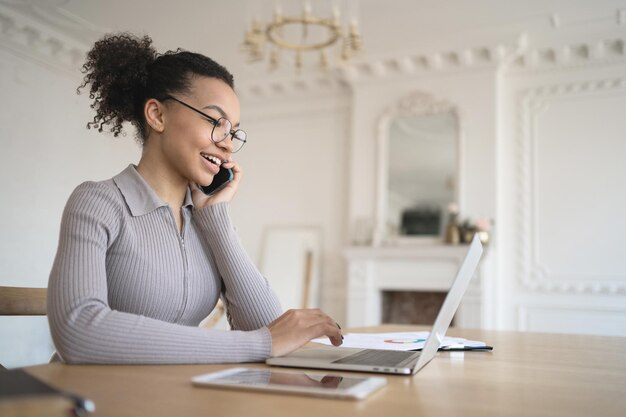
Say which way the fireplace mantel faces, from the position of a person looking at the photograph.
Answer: facing the viewer

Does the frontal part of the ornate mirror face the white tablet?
yes

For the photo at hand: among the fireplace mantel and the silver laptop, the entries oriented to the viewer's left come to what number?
1

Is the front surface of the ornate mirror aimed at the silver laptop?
yes

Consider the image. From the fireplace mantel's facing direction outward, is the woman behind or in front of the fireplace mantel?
in front

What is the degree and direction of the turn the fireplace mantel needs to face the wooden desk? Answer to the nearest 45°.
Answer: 0° — it already faces it

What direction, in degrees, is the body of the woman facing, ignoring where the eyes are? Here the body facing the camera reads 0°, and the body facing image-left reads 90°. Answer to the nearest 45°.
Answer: approximately 315°

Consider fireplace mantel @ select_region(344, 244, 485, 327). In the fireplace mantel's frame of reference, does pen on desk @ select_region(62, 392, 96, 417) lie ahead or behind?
ahead

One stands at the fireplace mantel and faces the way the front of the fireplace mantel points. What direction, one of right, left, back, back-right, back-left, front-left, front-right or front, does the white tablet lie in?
front

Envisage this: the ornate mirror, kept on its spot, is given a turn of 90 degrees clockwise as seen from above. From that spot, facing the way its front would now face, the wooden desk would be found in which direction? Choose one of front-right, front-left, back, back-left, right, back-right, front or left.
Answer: left

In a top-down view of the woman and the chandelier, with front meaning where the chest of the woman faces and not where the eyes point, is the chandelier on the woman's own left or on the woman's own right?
on the woman's own left

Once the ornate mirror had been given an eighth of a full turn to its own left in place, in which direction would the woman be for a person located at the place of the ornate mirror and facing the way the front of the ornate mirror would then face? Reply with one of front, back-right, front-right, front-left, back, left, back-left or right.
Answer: front-right

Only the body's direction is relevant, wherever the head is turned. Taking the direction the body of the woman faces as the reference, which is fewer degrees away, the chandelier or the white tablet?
the white tablet

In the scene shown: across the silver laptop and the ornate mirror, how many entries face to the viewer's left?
1

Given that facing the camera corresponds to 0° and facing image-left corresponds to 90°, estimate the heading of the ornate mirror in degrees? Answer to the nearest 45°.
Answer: approximately 0°

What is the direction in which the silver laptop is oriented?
to the viewer's left

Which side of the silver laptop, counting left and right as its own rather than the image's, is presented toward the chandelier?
right
